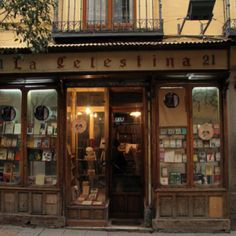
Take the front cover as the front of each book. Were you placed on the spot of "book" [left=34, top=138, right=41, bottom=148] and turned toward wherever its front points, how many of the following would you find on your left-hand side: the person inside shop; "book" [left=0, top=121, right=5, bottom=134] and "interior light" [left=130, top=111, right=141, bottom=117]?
2

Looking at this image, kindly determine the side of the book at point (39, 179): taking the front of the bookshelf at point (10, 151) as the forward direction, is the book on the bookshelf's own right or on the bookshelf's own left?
on the bookshelf's own left

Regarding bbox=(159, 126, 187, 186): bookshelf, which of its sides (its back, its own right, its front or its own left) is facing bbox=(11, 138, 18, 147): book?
right

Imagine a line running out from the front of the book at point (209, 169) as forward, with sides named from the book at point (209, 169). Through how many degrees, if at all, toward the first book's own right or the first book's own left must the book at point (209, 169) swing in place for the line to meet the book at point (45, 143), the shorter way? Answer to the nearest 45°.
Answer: approximately 90° to the first book's own right

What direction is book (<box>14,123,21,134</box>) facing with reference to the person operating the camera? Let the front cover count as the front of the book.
facing the viewer

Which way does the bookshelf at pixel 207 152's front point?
toward the camera

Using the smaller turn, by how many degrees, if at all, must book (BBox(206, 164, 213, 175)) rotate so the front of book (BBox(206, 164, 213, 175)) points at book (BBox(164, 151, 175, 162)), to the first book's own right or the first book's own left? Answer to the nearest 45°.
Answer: approximately 90° to the first book's own right

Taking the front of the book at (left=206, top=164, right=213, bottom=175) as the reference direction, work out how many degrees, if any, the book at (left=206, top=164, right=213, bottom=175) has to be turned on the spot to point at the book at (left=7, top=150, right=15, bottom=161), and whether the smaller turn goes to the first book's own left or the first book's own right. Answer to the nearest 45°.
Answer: approximately 90° to the first book's own right
